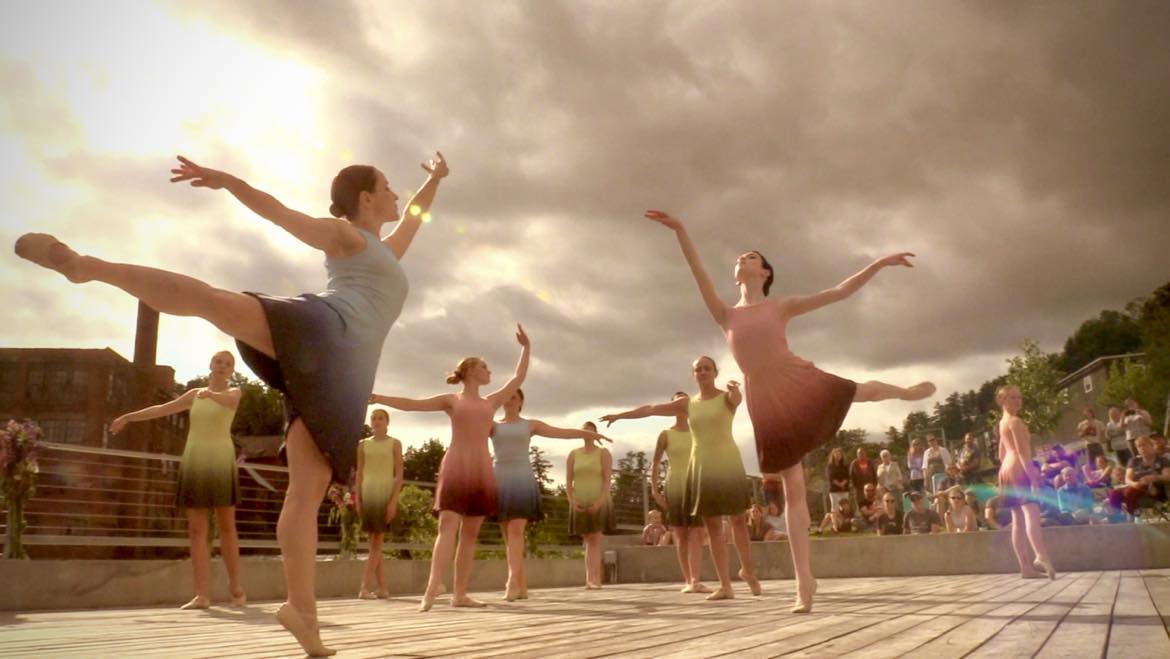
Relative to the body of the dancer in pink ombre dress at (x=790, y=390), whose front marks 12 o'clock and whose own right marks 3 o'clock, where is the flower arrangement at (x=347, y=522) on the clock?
The flower arrangement is roughly at 3 o'clock from the dancer in pink ombre dress.

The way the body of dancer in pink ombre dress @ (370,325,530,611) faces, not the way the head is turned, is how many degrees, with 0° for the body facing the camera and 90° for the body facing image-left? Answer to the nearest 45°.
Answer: approximately 315°

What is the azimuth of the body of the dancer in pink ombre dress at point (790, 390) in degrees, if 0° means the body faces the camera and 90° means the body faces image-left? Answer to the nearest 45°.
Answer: approximately 45°

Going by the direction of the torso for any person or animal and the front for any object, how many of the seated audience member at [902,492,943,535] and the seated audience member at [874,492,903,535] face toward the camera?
2

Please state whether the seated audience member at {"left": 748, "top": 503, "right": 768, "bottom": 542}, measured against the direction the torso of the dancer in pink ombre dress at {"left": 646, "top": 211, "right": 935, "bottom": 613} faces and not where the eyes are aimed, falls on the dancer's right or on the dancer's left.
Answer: on the dancer's right

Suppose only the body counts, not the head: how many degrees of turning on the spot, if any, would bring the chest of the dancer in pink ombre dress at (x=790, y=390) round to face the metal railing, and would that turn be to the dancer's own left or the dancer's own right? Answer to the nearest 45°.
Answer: approximately 90° to the dancer's own right

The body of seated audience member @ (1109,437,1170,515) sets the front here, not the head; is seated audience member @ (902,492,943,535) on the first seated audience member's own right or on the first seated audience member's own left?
on the first seated audience member's own right

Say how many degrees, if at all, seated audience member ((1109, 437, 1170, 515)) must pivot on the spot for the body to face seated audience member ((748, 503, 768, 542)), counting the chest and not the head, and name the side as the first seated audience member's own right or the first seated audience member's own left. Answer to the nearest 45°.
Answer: approximately 45° to the first seated audience member's own right

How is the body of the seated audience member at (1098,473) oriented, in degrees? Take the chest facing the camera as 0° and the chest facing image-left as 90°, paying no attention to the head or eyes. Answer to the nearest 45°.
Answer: approximately 45°

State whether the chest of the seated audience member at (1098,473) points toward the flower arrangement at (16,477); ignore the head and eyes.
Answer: yes

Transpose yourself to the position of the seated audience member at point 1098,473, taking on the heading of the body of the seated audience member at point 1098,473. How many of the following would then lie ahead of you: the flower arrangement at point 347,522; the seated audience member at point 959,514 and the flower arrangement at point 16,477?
3
